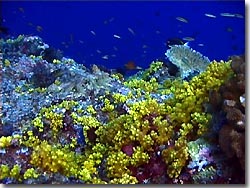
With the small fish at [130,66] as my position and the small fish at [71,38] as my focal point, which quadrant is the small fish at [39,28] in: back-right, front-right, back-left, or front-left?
front-left

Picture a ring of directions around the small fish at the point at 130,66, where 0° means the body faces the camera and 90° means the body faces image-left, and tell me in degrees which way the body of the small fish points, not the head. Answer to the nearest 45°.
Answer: approximately 90°

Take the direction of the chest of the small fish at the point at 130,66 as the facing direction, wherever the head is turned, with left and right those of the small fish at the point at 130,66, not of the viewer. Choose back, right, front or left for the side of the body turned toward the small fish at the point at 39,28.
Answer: front

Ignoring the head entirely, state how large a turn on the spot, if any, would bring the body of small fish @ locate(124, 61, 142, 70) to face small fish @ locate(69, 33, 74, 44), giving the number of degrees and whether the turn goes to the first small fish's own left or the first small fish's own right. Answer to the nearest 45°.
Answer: approximately 45° to the first small fish's own right

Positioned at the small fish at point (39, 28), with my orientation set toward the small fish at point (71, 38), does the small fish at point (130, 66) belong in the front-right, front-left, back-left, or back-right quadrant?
front-right
